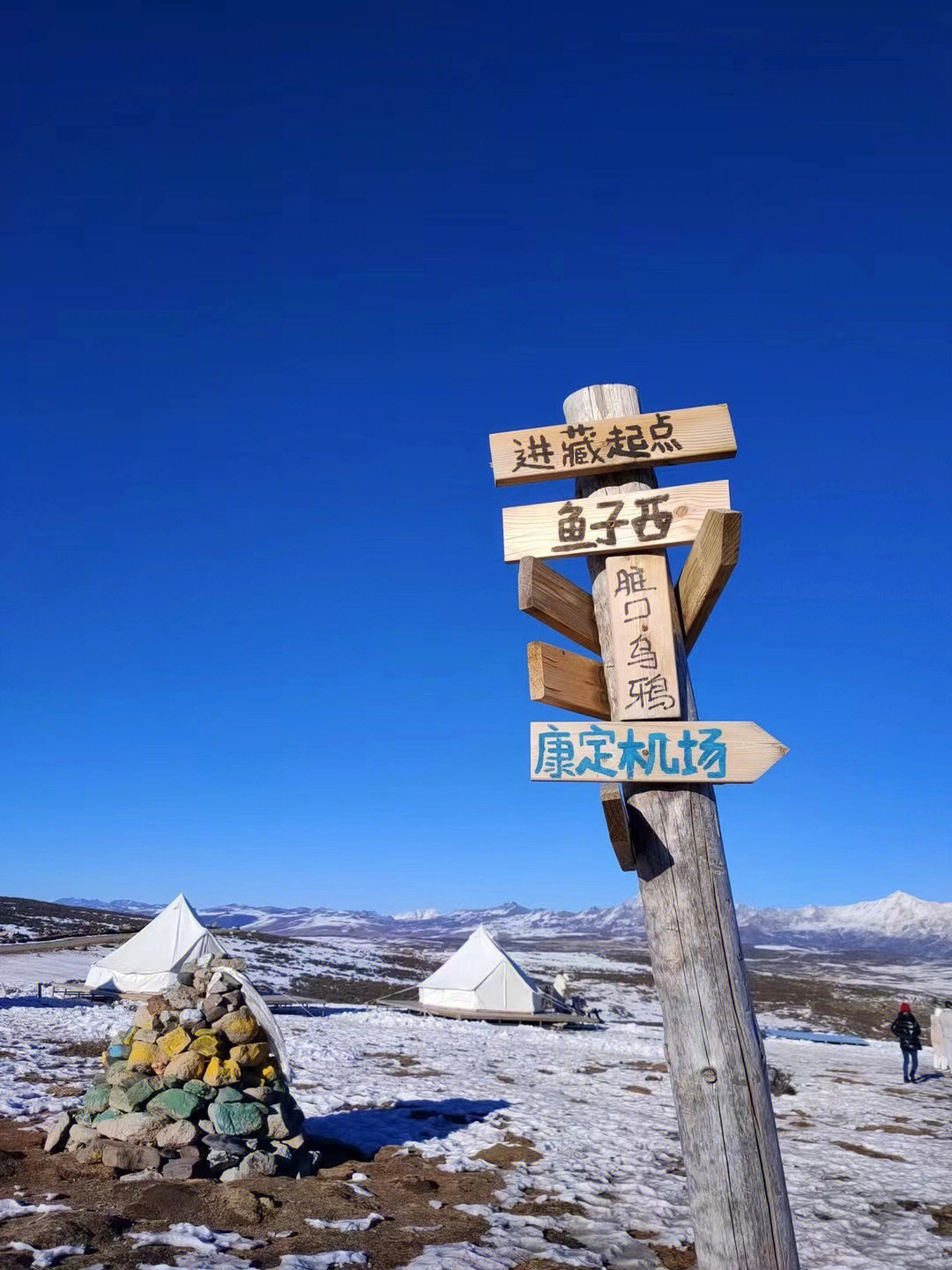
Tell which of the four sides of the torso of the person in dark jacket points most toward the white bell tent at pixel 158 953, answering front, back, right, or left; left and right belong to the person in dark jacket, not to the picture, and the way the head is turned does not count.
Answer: left

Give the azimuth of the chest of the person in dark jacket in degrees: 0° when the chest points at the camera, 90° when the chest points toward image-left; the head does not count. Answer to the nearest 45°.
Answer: approximately 180°

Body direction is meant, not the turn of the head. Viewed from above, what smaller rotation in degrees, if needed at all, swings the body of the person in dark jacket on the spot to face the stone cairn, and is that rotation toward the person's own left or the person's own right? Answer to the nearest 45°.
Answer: approximately 135° to the person's own left

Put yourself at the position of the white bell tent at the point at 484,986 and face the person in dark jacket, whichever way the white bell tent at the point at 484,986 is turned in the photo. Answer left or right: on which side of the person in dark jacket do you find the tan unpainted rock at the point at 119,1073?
right

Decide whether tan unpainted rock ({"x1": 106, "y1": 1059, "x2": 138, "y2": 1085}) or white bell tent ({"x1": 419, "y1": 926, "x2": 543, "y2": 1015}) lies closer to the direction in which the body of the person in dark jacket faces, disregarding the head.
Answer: the white bell tent

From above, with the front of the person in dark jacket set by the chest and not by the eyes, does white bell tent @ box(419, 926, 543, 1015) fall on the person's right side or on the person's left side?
on the person's left side

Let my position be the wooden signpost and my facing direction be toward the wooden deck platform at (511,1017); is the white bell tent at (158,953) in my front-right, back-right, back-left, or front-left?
front-left
